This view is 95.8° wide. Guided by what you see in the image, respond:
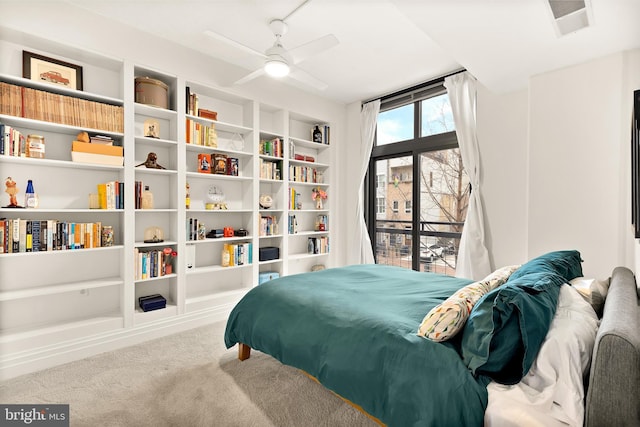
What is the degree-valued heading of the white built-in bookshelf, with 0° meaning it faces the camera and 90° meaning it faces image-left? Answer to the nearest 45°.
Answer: approximately 315°

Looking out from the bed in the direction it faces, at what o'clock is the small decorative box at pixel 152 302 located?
The small decorative box is roughly at 11 o'clock from the bed.

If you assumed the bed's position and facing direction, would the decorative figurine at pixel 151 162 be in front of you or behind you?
in front

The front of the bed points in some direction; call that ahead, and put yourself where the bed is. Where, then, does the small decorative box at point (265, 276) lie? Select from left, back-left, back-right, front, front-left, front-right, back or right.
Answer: front

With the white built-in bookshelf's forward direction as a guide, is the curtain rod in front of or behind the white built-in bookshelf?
in front

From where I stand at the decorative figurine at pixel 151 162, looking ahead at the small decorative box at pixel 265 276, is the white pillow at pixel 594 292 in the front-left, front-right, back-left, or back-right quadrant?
front-right

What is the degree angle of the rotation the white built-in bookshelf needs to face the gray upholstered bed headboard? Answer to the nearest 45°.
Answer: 0° — it already faces it

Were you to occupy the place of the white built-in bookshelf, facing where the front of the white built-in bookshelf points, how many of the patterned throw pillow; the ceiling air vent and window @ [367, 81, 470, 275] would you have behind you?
0

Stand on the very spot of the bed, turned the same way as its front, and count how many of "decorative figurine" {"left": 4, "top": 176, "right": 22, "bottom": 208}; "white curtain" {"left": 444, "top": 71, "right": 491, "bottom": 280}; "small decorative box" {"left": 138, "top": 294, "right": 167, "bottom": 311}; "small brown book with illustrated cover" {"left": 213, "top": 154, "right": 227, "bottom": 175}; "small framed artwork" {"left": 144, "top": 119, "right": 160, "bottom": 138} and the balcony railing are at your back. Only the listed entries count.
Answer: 0

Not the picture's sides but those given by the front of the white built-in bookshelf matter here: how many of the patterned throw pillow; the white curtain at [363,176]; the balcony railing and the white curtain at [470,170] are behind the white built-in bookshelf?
0

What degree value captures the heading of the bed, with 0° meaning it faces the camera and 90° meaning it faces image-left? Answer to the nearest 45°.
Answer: approximately 135°

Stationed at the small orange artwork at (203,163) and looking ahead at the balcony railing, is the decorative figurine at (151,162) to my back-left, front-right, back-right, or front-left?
back-right

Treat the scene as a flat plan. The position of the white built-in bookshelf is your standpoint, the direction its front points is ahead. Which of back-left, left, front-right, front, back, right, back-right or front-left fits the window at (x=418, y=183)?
front-left

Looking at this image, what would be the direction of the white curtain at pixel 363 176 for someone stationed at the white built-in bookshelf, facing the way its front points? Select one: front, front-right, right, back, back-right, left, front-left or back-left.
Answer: front-left

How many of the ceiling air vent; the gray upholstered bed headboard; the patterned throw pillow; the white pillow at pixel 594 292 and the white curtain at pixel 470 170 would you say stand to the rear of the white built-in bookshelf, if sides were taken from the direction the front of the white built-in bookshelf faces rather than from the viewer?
0

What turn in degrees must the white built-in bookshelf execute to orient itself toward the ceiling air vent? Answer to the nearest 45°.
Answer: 0° — it already faces it

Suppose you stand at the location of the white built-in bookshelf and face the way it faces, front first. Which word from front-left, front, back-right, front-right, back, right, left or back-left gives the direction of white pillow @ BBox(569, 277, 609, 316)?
front

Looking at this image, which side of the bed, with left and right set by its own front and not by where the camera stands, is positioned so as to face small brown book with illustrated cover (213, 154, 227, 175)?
front
